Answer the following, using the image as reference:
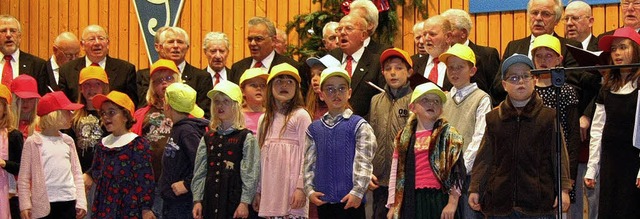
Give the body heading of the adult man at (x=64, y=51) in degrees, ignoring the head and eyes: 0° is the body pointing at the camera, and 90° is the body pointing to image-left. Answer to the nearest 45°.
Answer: approximately 315°

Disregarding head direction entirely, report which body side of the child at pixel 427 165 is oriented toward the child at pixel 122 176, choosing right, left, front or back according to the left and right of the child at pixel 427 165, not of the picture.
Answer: right

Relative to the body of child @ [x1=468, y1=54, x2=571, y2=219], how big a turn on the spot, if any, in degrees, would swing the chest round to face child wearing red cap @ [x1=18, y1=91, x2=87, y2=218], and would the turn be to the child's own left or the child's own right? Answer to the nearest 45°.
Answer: approximately 90° to the child's own right

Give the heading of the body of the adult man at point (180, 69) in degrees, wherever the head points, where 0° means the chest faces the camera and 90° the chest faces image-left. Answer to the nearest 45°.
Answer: approximately 0°

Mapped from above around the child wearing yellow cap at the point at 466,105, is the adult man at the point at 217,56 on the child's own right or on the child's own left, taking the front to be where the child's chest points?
on the child's own right

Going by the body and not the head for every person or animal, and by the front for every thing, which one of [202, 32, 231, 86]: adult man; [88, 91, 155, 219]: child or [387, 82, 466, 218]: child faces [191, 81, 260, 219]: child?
the adult man

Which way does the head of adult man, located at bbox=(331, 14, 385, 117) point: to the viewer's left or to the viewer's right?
to the viewer's left

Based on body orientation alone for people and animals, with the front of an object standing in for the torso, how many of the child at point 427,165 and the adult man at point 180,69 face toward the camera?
2

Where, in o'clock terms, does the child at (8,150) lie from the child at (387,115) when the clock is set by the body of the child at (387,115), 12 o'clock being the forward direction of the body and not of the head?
the child at (8,150) is roughly at 3 o'clock from the child at (387,115).
